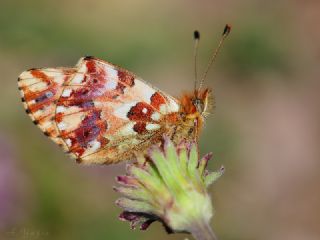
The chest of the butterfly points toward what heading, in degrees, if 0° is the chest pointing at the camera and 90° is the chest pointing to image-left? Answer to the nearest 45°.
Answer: approximately 270°
